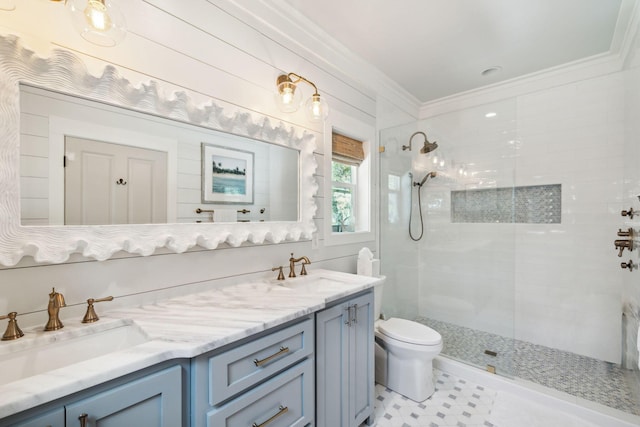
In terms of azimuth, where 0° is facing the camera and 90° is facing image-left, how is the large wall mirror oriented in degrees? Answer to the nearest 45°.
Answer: approximately 315°

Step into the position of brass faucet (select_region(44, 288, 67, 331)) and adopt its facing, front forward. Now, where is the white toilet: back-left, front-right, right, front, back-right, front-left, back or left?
front-left

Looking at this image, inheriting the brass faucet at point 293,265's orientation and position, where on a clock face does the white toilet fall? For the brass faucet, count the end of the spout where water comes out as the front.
The white toilet is roughly at 10 o'clock from the brass faucet.

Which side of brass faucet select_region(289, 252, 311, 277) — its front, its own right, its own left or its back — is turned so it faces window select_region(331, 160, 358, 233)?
left

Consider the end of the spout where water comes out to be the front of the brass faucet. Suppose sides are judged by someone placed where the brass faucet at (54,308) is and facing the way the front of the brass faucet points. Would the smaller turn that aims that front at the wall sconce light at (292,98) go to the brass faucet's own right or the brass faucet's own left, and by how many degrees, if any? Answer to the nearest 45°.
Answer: approximately 45° to the brass faucet's own left

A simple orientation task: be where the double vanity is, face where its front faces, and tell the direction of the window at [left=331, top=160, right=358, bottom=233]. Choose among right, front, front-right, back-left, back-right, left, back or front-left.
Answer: left

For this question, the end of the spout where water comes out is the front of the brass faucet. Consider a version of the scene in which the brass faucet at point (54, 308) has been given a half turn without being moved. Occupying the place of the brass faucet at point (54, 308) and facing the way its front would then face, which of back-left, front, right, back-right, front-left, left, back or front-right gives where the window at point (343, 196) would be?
back-right

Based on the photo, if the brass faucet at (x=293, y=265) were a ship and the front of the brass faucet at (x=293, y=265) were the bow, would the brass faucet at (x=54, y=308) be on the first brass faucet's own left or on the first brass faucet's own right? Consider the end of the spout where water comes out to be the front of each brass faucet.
on the first brass faucet's own right
